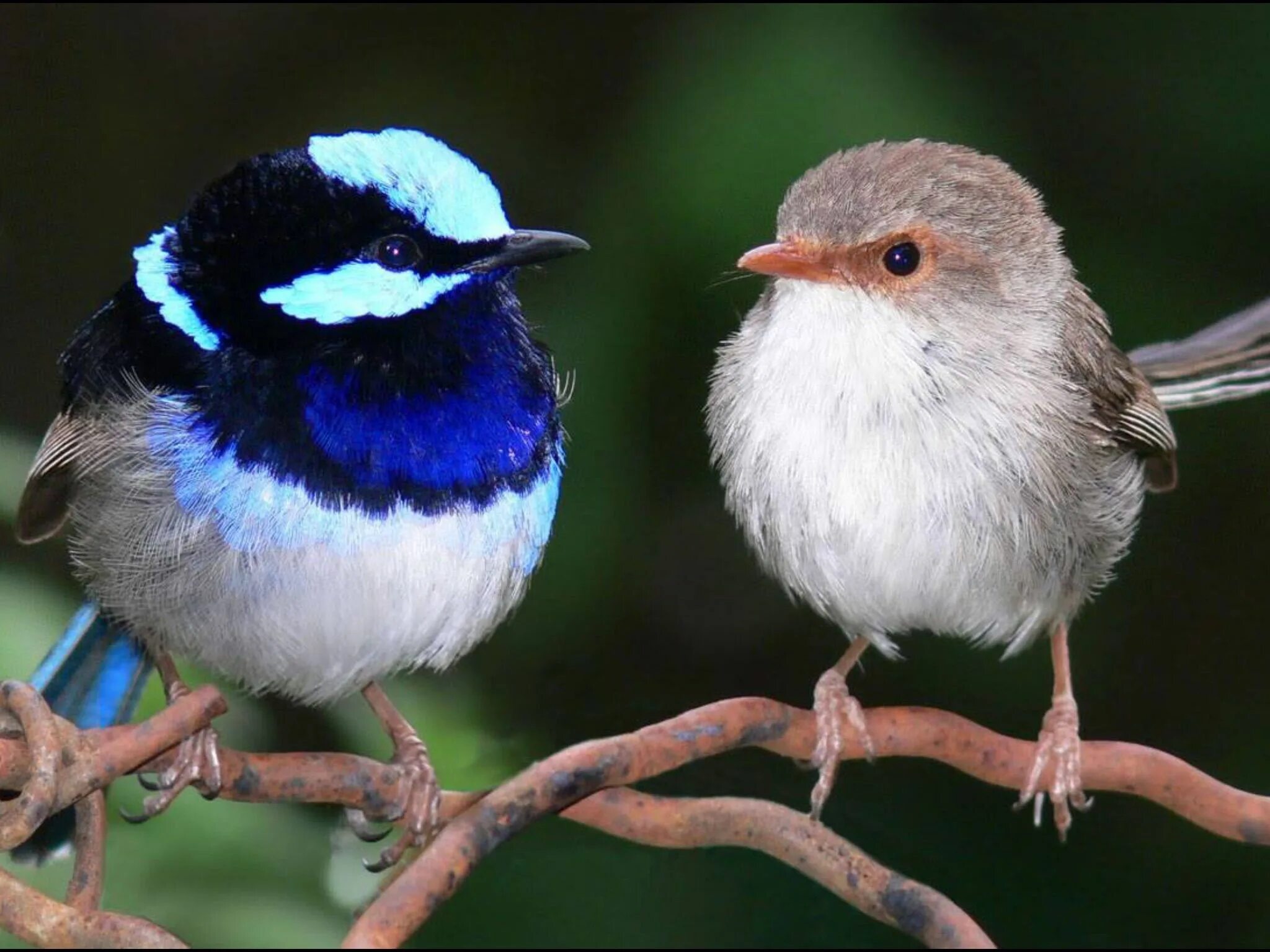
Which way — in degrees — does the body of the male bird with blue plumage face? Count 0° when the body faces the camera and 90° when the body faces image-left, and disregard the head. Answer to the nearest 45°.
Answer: approximately 315°

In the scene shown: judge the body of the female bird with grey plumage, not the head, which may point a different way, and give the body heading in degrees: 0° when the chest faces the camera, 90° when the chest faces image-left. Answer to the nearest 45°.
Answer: approximately 45°

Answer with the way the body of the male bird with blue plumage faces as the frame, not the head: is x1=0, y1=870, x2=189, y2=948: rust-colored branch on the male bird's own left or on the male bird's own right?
on the male bird's own right

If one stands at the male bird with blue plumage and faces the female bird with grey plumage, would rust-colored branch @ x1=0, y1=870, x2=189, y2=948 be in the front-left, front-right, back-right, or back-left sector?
back-right
